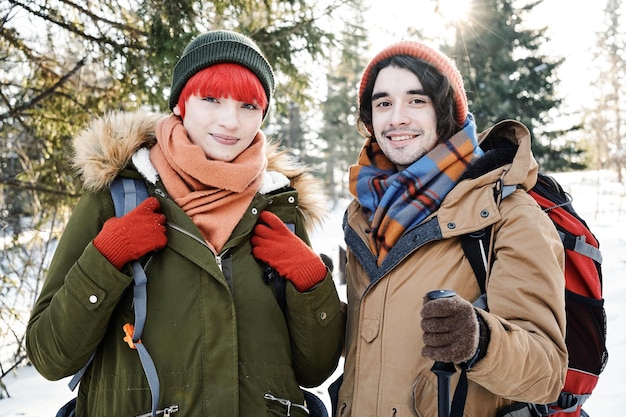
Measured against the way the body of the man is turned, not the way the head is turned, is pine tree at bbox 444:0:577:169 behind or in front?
behind

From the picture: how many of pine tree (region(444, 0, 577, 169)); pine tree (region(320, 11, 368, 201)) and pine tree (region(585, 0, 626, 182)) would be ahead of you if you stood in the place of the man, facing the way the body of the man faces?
0

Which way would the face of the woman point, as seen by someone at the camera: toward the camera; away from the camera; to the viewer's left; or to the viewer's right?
toward the camera

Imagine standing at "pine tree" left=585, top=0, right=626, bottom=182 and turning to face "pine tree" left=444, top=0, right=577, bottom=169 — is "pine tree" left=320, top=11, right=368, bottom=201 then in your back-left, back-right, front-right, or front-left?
front-right

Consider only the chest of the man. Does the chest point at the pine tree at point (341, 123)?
no

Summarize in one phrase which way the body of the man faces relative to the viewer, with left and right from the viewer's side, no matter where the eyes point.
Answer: facing the viewer and to the left of the viewer

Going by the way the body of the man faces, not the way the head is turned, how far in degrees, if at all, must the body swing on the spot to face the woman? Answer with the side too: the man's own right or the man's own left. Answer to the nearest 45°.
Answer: approximately 45° to the man's own right

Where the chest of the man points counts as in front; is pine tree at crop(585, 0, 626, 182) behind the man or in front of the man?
behind
